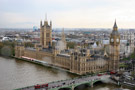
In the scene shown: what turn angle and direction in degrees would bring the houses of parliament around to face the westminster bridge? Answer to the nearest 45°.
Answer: approximately 45° to its left

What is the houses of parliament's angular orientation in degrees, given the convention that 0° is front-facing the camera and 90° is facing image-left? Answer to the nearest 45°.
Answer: approximately 45°
